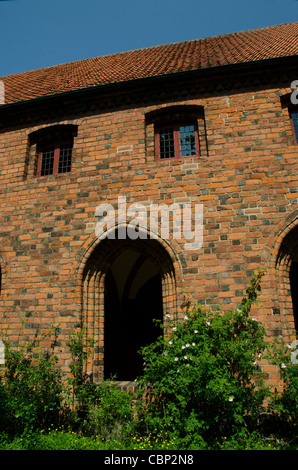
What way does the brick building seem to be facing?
toward the camera
